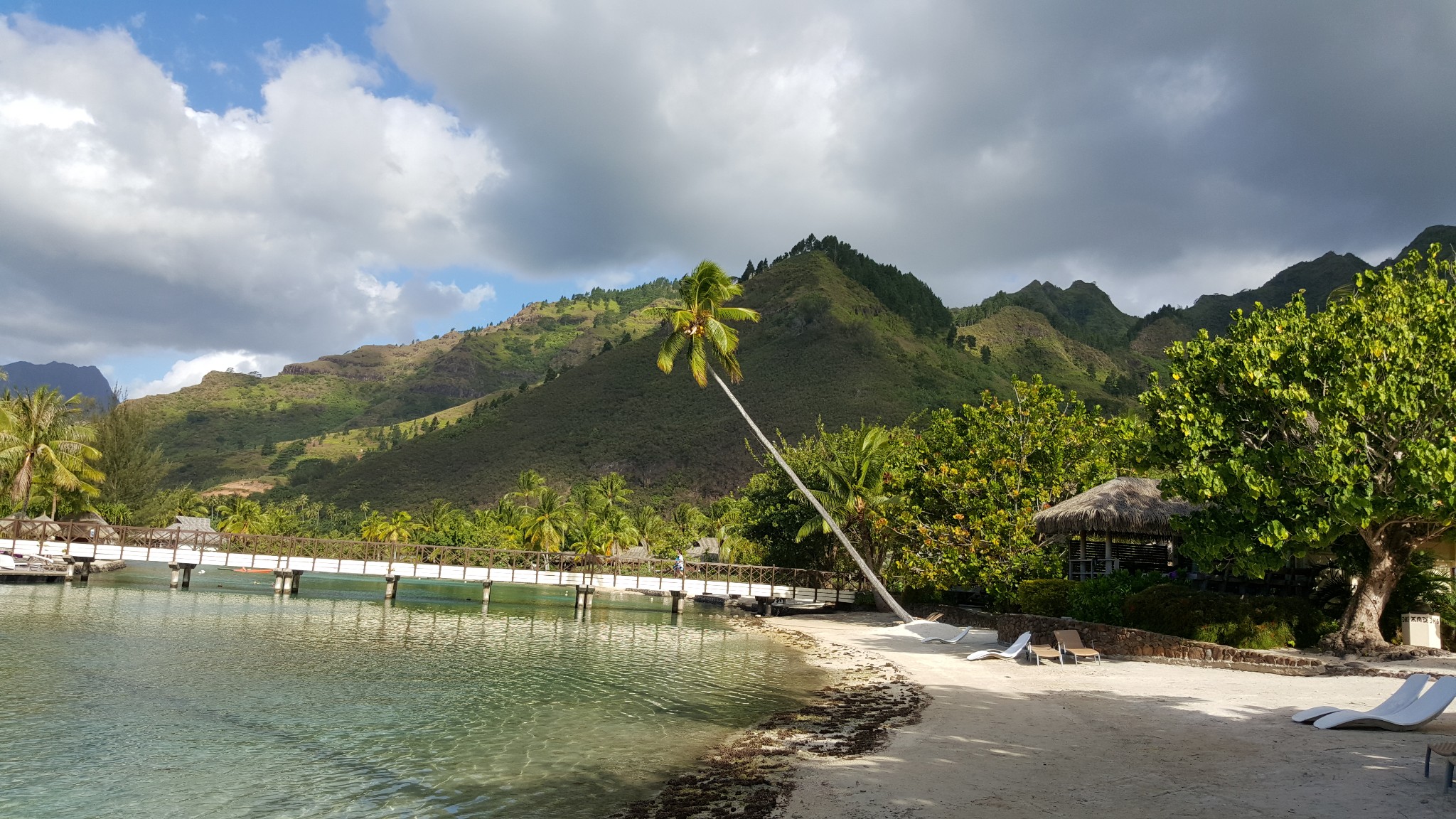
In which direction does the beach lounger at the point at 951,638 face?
to the viewer's left

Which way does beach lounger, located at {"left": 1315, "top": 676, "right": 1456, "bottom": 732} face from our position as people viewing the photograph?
facing to the left of the viewer

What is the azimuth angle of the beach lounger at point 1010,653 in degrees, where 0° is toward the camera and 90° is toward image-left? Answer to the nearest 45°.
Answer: approximately 90°

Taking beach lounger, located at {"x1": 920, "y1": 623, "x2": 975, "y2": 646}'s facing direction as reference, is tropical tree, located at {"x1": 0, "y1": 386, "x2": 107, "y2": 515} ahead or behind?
ahead

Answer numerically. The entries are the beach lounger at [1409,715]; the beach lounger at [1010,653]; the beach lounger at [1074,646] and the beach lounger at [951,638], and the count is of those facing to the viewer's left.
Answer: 3

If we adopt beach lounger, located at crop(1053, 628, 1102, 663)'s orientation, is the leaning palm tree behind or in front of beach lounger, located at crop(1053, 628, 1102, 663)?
behind

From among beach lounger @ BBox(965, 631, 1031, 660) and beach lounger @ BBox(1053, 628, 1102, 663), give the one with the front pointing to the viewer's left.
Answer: beach lounger @ BBox(965, 631, 1031, 660)

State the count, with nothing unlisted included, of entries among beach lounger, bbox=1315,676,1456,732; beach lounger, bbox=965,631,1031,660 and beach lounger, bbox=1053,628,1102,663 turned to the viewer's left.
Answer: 2

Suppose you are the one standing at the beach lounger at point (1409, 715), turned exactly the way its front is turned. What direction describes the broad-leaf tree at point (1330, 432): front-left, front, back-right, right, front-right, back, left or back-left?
right

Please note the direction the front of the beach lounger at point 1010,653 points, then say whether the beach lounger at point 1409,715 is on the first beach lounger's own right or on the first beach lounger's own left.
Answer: on the first beach lounger's own left
